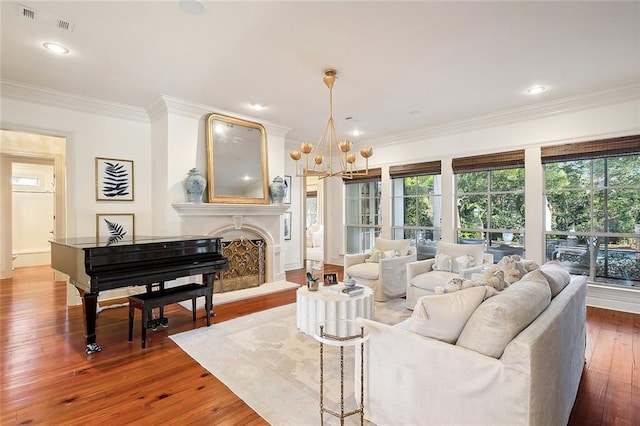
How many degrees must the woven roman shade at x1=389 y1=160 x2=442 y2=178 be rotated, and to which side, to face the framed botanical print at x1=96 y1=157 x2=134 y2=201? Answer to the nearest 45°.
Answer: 0° — it already faces it

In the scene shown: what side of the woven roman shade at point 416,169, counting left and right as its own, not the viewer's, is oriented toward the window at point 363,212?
right

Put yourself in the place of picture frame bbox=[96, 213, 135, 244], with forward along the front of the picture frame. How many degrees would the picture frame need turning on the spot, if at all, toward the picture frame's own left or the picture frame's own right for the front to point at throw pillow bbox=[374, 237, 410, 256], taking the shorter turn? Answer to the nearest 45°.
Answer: approximately 45° to the picture frame's own left

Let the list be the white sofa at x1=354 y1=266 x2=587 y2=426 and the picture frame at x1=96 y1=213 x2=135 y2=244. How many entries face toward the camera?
1

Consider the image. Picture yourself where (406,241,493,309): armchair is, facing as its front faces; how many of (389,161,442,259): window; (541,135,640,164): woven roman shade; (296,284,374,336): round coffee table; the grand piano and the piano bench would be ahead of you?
3

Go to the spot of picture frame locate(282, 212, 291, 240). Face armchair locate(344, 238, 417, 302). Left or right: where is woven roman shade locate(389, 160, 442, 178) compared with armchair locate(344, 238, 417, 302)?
left

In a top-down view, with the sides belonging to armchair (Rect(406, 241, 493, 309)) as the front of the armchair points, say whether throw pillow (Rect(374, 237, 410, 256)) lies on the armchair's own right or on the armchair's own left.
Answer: on the armchair's own right

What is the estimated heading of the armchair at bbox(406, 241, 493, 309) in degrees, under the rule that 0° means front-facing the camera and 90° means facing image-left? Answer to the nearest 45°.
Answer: approximately 45°

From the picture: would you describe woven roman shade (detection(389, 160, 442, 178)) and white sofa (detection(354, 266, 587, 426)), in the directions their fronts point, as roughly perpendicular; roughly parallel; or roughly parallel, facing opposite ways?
roughly perpendicular
